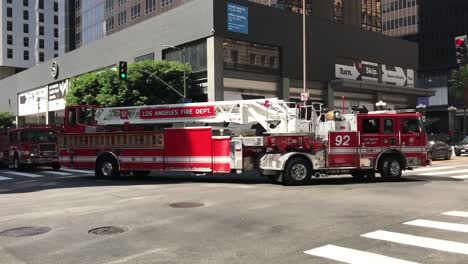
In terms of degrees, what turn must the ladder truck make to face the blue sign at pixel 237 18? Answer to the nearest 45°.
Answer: approximately 90° to its left

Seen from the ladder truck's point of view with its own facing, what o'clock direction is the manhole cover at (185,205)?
The manhole cover is roughly at 4 o'clock from the ladder truck.

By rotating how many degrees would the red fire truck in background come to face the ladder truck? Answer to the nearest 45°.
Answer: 0° — it already faces it

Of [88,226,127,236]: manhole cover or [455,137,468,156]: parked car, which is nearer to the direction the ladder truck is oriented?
the parked car

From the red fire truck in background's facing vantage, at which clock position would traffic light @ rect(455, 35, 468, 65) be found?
The traffic light is roughly at 12 o'clock from the red fire truck in background.

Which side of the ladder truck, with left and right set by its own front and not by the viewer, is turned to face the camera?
right

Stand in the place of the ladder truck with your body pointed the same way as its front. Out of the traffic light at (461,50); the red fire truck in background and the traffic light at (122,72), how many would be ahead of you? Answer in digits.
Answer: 1

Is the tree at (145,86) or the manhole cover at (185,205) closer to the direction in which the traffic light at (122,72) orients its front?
the manhole cover

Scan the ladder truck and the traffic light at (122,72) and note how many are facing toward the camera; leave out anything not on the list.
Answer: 1

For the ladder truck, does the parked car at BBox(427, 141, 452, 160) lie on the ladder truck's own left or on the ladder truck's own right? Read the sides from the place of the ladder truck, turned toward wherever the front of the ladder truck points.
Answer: on the ladder truck's own left

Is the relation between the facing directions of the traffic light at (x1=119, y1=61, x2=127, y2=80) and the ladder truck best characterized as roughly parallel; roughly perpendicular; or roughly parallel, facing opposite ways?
roughly perpendicular

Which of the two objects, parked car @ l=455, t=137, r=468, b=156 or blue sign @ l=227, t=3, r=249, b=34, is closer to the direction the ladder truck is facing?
the parked car

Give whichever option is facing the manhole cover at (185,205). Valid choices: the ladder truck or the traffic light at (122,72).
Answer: the traffic light
